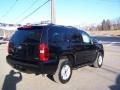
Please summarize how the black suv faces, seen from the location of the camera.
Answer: facing away from the viewer and to the right of the viewer
